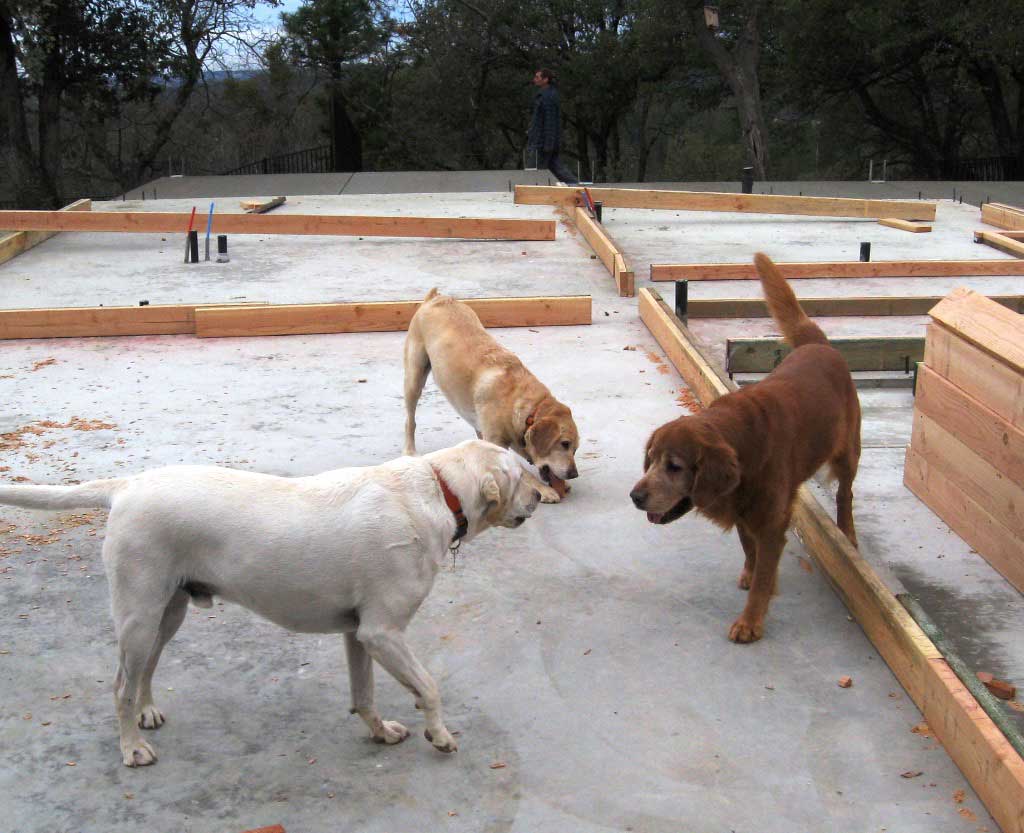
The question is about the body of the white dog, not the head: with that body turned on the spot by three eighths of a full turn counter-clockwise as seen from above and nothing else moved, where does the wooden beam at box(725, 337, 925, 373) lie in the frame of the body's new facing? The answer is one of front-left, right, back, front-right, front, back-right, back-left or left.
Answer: right

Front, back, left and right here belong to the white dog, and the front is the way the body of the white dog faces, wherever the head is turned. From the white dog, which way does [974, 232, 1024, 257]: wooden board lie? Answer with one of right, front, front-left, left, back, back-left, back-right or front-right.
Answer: front-left

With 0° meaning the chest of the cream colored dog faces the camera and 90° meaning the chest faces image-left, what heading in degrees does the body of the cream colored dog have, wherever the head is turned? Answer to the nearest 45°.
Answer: approximately 315°

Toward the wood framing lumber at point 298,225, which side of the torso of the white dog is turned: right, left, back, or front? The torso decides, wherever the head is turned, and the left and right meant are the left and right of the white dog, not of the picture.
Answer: left

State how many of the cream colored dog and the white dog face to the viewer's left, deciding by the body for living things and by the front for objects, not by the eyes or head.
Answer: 0

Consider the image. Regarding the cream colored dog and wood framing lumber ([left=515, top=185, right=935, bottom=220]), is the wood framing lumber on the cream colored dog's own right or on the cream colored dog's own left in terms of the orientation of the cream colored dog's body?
on the cream colored dog's own left

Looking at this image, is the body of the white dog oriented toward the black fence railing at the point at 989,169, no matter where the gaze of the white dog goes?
no

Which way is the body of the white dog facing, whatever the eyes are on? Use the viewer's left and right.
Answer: facing to the right of the viewer

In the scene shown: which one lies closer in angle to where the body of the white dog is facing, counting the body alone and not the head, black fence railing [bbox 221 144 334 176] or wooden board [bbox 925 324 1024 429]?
the wooden board

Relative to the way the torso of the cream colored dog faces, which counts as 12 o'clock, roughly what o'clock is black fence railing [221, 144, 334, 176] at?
The black fence railing is roughly at 7 o'clock from the cream colored dog.

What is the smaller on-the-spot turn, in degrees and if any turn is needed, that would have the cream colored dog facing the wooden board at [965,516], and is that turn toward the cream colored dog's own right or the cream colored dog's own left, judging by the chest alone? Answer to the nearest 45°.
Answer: approximately 45° to the cream colored dog's own left

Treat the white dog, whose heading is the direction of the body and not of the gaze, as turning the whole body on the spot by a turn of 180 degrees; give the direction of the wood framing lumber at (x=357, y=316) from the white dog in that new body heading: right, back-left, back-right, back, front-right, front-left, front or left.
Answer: right

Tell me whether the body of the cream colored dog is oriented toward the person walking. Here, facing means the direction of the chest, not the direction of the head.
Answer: no

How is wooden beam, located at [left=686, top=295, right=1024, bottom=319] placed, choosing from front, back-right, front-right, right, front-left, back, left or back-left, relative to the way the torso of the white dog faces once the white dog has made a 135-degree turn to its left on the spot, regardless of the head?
right

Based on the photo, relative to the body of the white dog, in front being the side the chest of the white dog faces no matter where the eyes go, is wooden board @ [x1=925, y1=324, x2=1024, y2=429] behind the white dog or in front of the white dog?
in front

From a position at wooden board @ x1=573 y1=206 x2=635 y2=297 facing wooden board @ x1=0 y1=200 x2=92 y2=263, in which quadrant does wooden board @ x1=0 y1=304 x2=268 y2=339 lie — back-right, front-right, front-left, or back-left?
front-left

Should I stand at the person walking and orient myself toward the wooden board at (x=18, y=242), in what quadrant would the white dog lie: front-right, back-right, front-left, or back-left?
front-left

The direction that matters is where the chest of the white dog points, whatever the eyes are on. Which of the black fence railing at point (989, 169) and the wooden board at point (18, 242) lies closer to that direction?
the black fence railing
